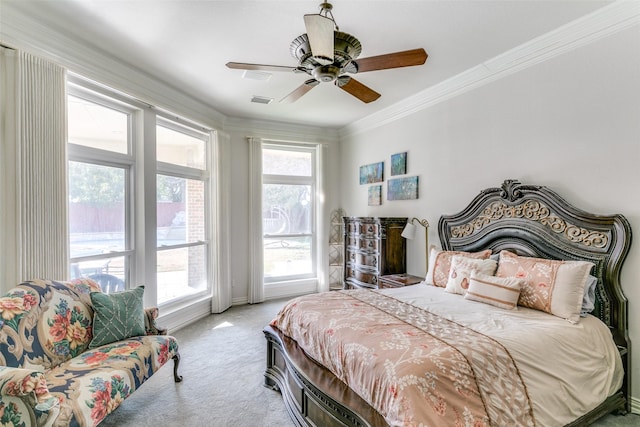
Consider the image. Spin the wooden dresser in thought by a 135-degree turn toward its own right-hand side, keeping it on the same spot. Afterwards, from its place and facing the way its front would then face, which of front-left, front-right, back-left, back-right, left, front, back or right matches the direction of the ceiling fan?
back

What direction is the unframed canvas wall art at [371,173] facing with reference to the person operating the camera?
facing the viewer and to the left of the viewer

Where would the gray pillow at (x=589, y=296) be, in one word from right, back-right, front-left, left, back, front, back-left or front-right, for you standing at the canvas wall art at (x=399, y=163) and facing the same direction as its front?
left

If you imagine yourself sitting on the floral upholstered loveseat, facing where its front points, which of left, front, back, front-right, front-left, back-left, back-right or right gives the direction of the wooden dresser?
front-left

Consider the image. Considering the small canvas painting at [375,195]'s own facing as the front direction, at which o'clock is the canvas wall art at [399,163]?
The canvas wall art is roughly at 9 o'clock from the small canvas painting.

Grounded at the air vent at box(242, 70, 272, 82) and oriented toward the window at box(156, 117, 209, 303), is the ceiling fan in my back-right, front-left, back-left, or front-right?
back-left

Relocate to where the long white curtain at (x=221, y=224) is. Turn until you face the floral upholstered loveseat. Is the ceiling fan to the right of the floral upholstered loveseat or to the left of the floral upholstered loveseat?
left

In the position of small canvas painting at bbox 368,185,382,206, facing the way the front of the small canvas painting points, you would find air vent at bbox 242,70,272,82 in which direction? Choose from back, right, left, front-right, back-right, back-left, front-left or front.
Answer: front

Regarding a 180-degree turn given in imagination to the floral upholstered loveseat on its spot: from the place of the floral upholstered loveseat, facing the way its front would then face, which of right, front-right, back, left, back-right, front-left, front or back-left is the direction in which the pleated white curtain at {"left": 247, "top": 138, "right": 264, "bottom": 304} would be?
right

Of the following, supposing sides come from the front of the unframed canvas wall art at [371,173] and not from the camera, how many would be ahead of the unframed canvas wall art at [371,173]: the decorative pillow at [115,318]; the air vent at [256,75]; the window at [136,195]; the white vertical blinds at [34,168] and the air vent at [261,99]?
5

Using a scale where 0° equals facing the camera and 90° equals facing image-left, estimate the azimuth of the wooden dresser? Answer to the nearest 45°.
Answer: approximately 45°

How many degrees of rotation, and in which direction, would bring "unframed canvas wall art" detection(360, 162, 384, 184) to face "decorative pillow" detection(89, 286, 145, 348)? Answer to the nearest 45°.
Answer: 0° — it already faces it

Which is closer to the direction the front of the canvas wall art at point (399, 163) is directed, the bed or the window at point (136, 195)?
the window

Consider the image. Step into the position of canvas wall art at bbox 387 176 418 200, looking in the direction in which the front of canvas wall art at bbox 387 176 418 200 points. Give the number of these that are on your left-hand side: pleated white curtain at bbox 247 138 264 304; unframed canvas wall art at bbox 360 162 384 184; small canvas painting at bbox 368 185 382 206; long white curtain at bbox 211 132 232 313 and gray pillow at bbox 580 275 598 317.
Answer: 1

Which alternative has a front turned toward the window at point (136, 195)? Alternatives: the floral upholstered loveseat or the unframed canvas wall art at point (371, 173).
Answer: the unframed canvas wall art

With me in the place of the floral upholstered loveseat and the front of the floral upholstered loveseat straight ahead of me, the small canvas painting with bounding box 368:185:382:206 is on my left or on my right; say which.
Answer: on my left
